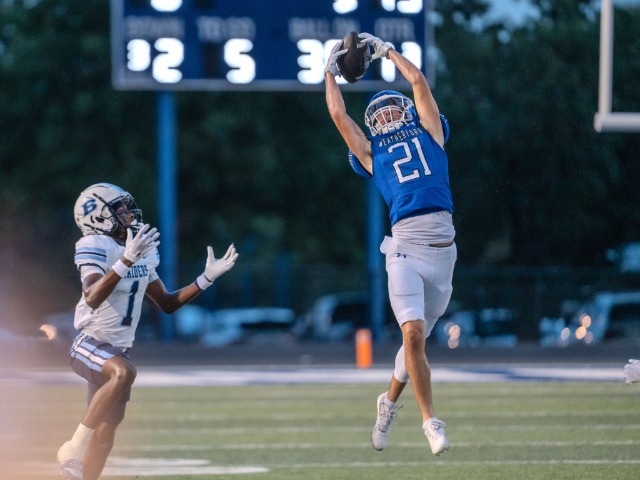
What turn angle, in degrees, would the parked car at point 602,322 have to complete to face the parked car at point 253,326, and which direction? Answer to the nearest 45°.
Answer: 0° — it already faces it

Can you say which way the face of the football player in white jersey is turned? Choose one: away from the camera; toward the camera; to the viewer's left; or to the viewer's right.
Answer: to the viewer's right

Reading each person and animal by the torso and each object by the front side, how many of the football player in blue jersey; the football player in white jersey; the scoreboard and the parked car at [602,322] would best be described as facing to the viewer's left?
1

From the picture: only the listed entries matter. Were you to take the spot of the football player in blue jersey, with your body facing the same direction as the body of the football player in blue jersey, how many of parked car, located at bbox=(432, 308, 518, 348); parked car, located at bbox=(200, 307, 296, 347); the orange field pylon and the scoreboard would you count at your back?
4

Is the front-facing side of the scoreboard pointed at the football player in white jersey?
yes

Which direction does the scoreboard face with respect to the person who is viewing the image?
facing the viewer

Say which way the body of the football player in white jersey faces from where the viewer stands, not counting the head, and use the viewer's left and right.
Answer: facing the viewer and to the right of the viewer

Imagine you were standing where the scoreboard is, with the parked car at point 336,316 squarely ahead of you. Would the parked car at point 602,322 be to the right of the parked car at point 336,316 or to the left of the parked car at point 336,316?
right

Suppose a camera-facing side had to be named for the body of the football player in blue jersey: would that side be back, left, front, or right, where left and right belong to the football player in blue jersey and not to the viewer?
front

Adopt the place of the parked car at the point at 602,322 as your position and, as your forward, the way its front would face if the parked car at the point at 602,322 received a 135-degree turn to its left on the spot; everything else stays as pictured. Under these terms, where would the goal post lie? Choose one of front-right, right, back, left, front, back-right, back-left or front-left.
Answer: front-right

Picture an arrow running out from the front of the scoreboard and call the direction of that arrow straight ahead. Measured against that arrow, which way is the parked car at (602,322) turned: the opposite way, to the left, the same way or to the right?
to the right

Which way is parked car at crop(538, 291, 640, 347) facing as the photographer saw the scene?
facing to the left of the viewer
